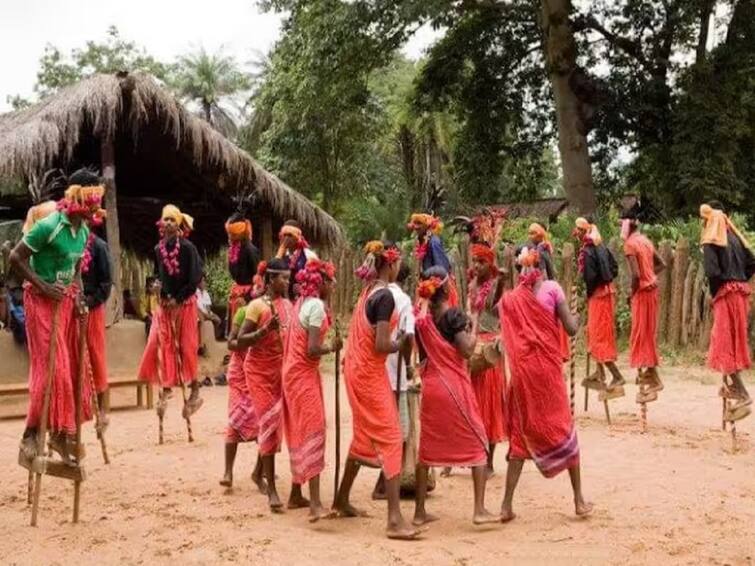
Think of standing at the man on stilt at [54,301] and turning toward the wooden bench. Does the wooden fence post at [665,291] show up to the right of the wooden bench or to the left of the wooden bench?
right

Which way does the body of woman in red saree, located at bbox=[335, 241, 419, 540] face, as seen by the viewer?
to the viewer's right

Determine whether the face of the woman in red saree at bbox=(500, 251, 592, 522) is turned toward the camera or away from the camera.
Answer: away from the camera

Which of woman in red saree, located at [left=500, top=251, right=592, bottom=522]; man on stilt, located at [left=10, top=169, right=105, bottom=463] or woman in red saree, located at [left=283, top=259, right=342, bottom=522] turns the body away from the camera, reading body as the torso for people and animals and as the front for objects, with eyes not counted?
woman in red saree, located at [left=500, top=251, right=592, bottom=522]

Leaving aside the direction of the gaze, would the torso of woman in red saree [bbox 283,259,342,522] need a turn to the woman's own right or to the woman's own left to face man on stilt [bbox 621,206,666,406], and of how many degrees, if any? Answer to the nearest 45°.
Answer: approximately 45° to the woman's own left

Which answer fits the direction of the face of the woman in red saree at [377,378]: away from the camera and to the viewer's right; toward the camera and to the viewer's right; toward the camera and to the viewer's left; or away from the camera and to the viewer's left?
away from the camera and to the viewer's right

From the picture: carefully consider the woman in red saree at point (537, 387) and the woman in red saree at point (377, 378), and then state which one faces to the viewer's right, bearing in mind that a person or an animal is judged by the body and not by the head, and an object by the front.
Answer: the woman in red saree at point (377, 378)

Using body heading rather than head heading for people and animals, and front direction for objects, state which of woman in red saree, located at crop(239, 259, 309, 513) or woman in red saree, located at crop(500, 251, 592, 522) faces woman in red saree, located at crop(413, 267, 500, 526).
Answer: woman in red saree, located at crop(239, 259, 309, 513)

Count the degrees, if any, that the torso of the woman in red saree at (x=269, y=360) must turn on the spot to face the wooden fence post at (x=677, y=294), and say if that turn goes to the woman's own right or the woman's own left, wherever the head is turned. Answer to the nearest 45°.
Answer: approximately 90° to the woman's own left
